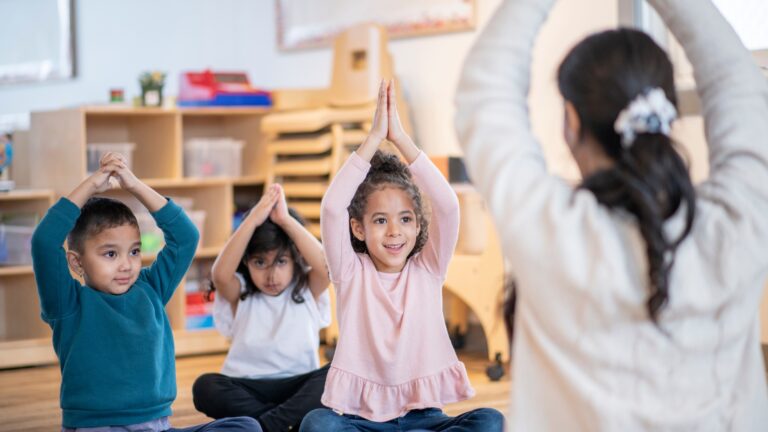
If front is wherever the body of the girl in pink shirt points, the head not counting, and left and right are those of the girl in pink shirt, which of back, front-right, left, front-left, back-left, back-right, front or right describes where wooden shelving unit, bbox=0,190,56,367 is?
back-right

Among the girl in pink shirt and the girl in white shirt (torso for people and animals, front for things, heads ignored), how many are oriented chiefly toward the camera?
2

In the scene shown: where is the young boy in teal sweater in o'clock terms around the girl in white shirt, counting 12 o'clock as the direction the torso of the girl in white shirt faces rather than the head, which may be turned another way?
The young boy in teal sweater is roughly at 1 o'clock from the girl in white shirt.

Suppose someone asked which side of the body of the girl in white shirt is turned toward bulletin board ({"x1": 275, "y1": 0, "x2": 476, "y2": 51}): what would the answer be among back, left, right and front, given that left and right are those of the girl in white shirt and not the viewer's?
back

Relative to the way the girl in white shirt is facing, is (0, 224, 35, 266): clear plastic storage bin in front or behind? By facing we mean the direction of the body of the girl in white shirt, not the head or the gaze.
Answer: behind

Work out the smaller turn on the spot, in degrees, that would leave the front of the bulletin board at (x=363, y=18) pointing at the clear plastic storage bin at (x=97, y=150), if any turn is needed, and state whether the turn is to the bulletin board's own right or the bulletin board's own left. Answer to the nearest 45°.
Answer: approximately 45° to the bulletin board's own right

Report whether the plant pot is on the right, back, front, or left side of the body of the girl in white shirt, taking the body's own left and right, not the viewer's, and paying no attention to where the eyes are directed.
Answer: back

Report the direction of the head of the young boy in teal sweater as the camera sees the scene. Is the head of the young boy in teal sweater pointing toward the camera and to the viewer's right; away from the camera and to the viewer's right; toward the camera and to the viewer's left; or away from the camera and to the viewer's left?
toward the camera and to the viewer's right
